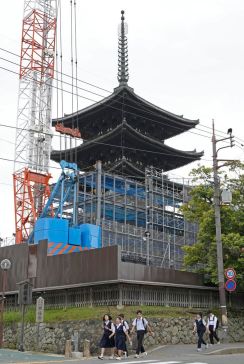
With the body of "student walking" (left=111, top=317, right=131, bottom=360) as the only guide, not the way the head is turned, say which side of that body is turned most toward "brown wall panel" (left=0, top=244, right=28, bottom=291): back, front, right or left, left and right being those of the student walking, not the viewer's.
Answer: right

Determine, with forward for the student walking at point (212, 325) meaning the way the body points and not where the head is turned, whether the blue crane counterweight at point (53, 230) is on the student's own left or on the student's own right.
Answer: on the student's own right

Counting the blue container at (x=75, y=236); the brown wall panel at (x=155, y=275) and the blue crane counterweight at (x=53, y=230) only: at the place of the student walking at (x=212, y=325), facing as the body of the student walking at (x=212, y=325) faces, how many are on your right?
3

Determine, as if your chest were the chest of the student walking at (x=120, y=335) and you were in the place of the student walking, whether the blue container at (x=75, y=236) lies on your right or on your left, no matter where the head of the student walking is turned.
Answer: on your right

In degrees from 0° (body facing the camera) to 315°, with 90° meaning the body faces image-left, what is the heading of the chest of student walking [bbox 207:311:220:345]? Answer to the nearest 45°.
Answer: approximately 45°

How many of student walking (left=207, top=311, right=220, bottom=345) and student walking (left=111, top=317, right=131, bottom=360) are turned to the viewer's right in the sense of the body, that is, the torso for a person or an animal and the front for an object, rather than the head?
0

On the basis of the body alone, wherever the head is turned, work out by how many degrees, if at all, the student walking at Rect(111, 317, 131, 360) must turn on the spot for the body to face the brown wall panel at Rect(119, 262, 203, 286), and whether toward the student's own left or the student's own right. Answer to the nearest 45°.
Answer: approximately 135° to the student's own right
